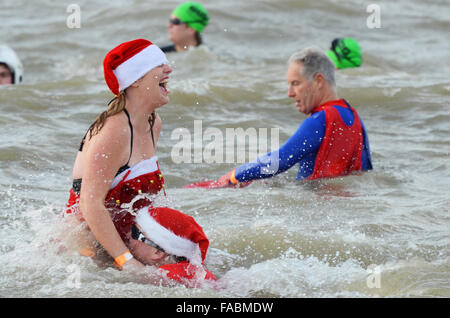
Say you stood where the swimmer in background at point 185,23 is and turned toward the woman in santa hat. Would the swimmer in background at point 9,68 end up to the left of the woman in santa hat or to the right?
right

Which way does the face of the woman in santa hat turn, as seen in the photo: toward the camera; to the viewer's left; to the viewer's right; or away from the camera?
to the viewer's right

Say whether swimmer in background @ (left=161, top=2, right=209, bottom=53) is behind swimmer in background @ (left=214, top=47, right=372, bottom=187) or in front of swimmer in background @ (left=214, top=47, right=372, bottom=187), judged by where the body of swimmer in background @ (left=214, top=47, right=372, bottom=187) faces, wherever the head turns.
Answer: in front

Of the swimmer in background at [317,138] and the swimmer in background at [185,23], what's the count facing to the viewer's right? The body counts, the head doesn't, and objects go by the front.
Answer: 0

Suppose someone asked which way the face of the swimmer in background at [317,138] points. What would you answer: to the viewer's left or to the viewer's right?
to the viewer's left

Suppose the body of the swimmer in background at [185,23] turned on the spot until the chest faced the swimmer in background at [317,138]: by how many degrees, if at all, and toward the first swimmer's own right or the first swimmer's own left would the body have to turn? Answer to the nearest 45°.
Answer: approximately 90° to the first swimmer's own left

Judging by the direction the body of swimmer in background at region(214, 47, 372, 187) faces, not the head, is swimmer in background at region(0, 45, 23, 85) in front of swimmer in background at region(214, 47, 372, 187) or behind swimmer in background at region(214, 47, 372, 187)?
in front
